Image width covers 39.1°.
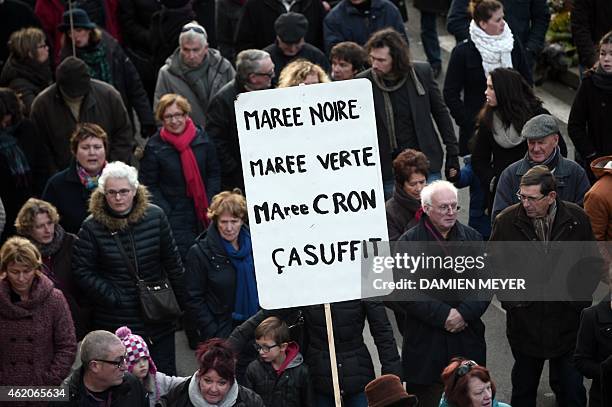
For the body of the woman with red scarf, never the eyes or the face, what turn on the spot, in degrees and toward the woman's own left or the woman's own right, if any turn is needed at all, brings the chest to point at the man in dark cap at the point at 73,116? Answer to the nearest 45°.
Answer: approximately 135° to the woman's own right

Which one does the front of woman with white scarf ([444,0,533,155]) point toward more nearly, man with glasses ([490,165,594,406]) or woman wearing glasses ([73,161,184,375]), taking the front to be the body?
the man with glasses

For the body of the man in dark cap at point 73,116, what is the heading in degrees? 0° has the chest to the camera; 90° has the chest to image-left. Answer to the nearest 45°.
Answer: approximately 0°

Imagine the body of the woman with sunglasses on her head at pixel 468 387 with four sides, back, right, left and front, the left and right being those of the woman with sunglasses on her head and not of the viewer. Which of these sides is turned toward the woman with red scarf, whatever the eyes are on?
back

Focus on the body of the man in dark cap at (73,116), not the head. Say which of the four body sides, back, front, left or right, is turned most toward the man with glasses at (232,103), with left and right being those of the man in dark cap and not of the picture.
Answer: left

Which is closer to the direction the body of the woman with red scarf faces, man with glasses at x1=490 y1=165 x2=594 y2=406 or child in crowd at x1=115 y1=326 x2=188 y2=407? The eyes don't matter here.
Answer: the child in crowd

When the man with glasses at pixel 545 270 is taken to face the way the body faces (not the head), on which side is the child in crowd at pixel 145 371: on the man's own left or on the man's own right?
on the man's own right

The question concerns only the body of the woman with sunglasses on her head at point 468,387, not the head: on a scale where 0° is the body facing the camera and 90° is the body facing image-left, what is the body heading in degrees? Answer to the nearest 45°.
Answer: approximately 315°

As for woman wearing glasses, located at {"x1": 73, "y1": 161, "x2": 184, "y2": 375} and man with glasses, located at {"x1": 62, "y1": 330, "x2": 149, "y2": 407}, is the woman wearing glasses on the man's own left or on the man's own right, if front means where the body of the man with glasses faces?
on the man's own left

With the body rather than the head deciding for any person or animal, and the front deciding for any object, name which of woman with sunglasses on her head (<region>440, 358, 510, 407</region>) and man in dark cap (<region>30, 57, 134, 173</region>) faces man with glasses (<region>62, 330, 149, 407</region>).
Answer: the man in dark cap

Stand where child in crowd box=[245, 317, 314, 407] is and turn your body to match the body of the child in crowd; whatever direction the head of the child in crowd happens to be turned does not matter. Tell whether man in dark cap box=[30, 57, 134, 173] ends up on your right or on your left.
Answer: on your right
